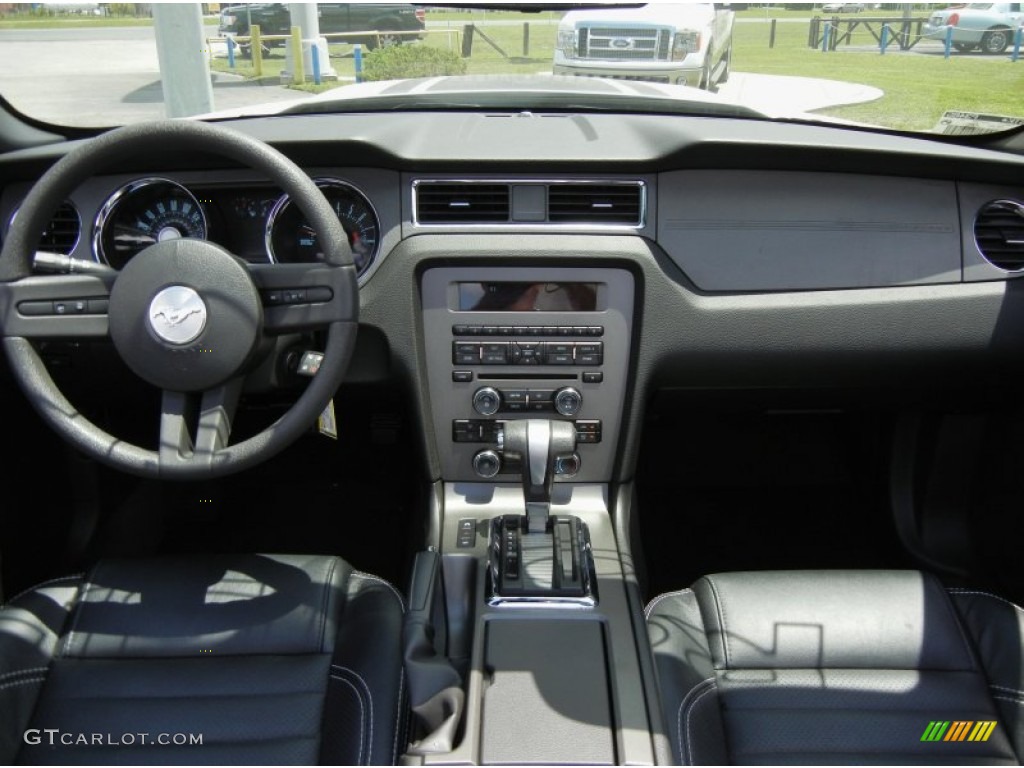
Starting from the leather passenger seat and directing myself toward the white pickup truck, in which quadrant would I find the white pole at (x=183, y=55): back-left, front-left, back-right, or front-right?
front-left

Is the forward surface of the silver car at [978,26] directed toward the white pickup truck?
no
